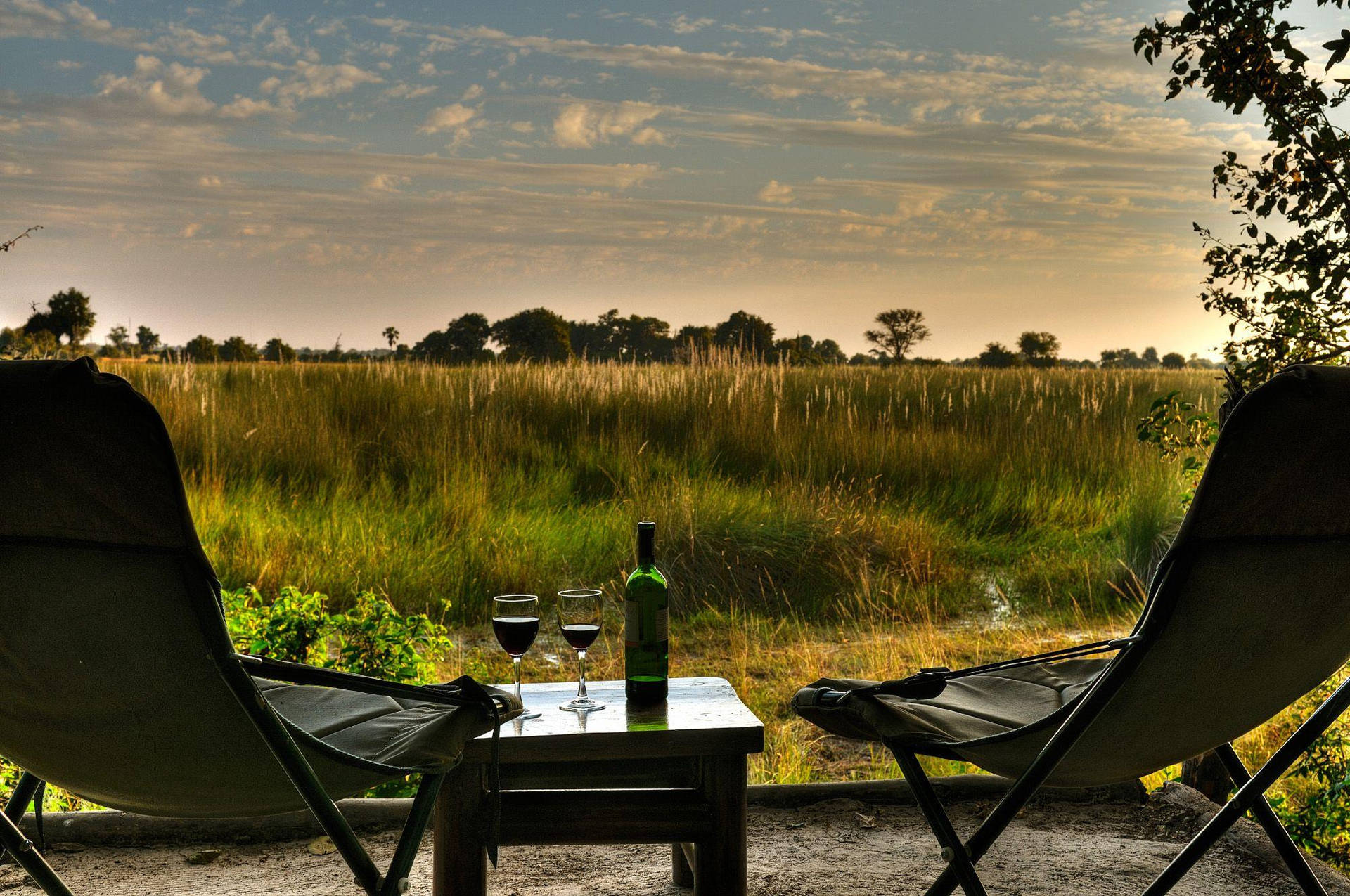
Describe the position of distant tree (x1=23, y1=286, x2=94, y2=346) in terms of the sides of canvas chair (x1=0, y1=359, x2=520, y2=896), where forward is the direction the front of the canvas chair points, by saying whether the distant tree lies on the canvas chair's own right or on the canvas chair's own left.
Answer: on the canvas chair's own left

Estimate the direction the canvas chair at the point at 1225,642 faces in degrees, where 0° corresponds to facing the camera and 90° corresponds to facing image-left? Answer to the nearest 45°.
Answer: approximately 135°

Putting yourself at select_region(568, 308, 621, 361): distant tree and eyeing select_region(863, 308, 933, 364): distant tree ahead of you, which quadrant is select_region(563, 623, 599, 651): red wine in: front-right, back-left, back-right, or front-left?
back-right

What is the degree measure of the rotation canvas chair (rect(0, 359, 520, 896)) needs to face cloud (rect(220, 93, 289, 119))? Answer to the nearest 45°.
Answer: approximately 45° to its left

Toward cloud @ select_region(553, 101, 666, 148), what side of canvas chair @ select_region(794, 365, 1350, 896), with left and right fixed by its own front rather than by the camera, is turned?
front

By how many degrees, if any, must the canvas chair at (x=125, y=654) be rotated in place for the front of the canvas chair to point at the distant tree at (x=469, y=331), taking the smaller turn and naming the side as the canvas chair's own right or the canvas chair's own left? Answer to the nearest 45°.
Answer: approximately 45° to the canvas chair's own left

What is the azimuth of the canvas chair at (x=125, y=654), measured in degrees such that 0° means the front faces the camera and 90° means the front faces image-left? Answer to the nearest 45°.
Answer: approximately 225°

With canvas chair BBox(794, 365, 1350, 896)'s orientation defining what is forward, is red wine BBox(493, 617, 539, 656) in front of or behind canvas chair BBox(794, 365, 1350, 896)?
in front

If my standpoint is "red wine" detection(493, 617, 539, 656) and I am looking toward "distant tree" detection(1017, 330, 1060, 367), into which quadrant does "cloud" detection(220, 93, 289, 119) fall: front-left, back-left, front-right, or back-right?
front-left

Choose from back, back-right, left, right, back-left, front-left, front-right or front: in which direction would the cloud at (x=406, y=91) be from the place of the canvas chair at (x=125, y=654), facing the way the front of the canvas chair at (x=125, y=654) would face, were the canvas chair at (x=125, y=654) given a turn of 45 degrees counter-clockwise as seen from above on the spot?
front

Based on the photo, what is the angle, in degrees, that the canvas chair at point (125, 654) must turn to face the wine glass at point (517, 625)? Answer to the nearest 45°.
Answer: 0° — it already faces it

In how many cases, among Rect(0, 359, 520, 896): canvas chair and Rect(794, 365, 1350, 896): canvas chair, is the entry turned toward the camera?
0

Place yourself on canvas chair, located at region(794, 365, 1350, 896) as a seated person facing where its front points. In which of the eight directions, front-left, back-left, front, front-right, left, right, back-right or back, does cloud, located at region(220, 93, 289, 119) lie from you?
front

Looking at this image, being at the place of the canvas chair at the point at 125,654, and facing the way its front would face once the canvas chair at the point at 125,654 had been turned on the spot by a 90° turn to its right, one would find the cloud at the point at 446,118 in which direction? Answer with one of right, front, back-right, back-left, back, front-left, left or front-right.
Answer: back-left
